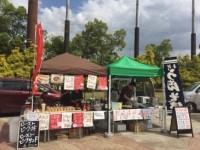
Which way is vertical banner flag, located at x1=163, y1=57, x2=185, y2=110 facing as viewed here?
toward the camera

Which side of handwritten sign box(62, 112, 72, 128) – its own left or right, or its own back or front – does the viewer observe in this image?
front

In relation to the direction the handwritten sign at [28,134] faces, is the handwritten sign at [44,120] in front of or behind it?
behind

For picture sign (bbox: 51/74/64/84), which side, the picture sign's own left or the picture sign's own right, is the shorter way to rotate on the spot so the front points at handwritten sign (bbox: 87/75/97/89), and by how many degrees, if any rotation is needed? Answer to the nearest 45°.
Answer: approximately 90° to the picture sign's own left

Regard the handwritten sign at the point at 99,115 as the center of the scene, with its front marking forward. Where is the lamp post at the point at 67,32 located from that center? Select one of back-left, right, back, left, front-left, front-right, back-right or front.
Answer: back

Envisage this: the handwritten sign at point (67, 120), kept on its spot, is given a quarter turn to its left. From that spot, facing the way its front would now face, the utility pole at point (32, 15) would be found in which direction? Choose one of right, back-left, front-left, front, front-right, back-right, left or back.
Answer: left

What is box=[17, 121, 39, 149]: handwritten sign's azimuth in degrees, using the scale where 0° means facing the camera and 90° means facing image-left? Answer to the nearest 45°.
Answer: approximately 0°

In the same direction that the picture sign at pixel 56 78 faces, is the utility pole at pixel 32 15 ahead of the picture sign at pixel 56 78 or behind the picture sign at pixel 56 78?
behind

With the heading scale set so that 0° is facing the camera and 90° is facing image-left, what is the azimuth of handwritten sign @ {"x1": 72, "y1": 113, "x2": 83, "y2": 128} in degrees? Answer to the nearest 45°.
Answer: approximately 0°

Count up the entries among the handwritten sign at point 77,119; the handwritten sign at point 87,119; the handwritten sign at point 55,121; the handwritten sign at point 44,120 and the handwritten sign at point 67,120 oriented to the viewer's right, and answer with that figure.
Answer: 0

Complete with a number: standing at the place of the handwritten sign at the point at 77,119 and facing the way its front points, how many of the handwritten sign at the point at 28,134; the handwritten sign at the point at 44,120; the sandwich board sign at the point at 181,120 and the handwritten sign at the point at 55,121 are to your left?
1
